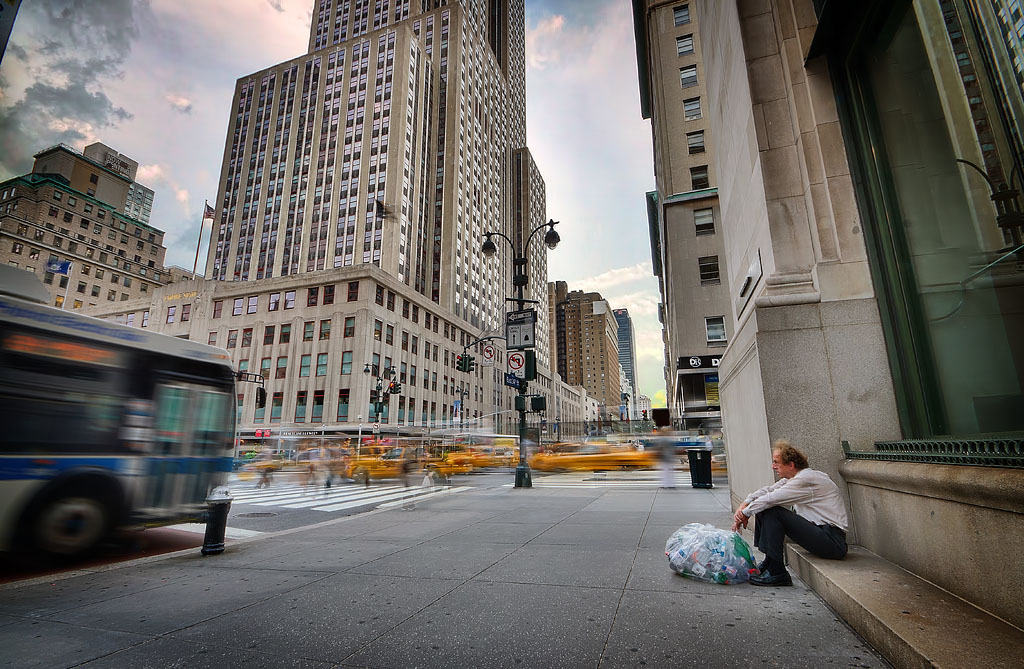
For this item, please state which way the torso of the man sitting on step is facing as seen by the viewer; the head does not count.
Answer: to the viewer's left

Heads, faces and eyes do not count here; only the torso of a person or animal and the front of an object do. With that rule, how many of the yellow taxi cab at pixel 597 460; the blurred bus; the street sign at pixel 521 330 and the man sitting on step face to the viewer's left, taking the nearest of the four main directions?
2

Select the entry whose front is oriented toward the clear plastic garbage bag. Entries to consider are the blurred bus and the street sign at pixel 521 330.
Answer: the street sign

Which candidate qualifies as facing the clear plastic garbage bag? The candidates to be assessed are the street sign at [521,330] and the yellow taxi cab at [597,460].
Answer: the street sign

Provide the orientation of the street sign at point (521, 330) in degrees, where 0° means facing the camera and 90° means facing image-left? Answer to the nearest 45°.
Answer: approximately 0°

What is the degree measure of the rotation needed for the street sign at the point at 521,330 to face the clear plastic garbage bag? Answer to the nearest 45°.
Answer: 0° — it already faces it

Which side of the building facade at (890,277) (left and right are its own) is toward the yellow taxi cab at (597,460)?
right

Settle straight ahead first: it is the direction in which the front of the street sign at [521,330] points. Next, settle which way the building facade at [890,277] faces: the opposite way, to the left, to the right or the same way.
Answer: to the right
